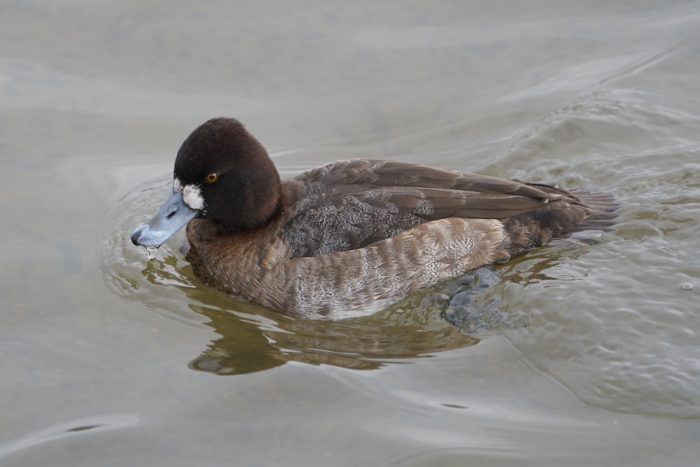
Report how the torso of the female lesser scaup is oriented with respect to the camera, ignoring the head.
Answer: to the viewer's left
